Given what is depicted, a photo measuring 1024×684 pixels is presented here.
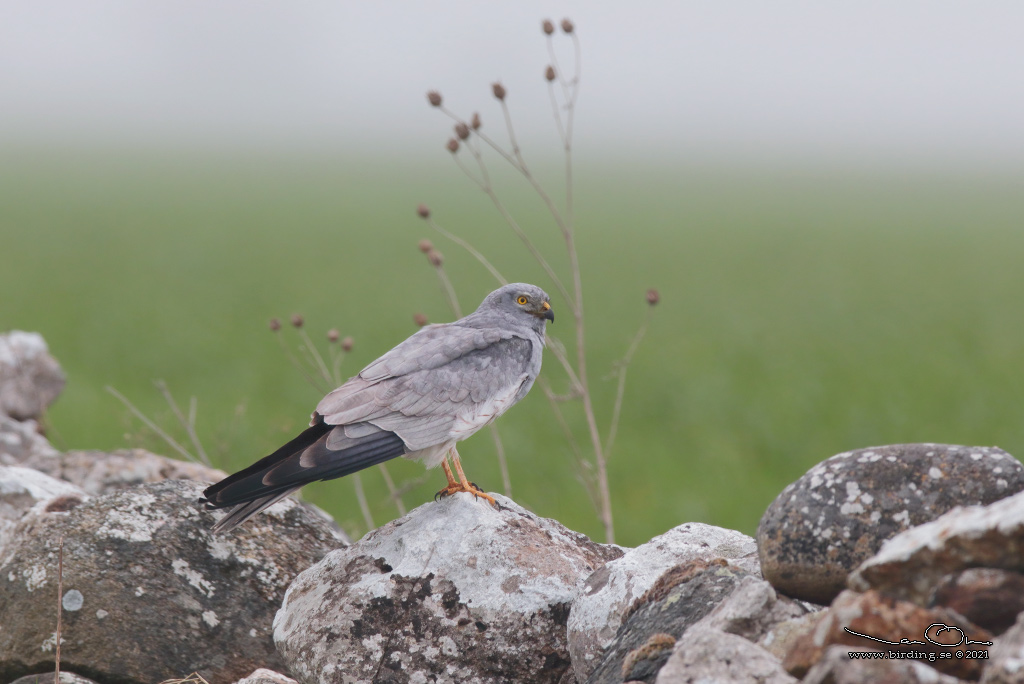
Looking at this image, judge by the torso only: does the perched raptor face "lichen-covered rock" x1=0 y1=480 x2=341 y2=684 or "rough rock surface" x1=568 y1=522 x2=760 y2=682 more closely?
the rough rock surface

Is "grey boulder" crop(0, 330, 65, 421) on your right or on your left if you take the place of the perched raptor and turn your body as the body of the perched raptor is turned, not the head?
on your left

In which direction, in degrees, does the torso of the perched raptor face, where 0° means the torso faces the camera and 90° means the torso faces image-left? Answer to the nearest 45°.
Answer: approximately 270°

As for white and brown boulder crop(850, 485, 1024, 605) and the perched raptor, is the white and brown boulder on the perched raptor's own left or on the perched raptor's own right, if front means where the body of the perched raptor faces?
on the perched raptor's own right

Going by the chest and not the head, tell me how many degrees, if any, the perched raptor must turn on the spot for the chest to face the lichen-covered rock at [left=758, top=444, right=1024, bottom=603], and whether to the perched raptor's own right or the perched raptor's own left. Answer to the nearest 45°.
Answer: approximately 45° to the perched raptor's own right

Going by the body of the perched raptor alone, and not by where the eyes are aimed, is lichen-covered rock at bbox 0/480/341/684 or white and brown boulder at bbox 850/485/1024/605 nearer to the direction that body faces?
the white and brown boulder

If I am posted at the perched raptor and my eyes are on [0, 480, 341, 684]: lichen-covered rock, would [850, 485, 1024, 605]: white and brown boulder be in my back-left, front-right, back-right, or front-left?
back-left

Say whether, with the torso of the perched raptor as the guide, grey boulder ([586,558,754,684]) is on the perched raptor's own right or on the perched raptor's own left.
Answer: on the perched raptor's own right

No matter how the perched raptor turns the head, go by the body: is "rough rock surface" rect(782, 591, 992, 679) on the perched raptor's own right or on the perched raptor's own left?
on the perched raptor's own right

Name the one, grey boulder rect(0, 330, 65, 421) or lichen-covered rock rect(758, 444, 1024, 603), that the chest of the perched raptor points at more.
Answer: the lichen-covered rock
